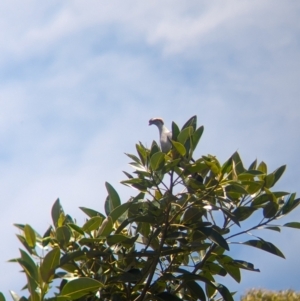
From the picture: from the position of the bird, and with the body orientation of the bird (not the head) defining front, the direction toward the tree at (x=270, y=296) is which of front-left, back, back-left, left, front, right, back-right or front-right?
back-right

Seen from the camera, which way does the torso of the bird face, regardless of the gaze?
to the viewer's left
